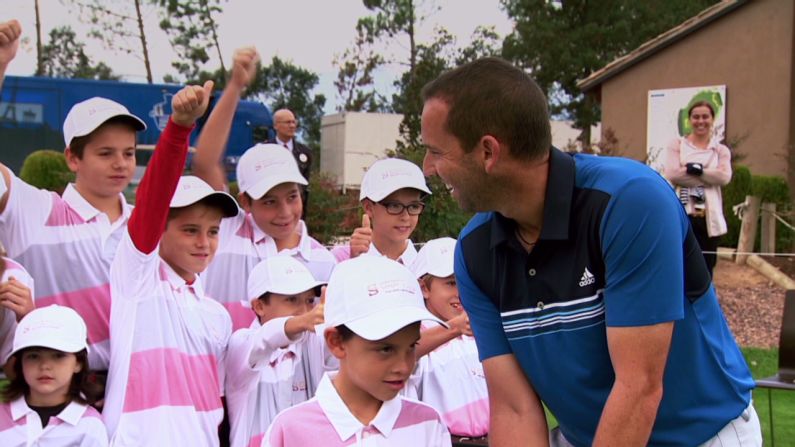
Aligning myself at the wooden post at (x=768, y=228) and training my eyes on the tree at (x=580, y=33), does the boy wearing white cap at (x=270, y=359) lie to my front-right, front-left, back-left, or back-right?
back-left

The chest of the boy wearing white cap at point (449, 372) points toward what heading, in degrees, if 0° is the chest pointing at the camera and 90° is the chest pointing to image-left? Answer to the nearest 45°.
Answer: approximately 315°

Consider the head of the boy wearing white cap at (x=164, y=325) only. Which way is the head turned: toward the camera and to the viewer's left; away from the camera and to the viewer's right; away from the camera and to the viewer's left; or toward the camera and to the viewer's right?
toward the camera and to the viewer's right

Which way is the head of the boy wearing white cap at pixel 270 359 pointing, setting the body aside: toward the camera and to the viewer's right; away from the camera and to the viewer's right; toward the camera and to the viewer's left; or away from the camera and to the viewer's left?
toward the camera and to the viewer's right

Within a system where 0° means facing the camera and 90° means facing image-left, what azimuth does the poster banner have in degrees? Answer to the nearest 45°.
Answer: approximately 0°

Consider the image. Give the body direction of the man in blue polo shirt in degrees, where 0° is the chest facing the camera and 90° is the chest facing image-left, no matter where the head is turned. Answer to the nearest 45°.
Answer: approximately 45°

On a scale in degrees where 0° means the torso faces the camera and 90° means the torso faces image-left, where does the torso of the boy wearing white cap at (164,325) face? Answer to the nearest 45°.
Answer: approximately 315°

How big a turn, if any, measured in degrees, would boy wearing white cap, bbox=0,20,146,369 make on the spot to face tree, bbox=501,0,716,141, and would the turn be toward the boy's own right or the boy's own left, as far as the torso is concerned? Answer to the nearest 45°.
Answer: approximately 90° to the boy's own left

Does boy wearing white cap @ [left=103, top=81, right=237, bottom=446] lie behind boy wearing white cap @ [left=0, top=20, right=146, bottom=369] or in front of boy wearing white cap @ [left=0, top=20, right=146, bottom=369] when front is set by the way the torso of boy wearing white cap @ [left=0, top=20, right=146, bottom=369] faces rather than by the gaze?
in front

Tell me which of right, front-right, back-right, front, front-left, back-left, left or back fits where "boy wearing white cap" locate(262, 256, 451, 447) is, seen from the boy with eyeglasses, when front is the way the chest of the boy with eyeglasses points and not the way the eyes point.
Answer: front-right

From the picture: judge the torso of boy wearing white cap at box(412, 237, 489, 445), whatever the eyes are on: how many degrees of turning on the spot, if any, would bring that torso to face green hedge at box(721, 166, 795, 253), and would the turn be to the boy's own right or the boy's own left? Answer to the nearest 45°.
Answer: approximately 90° to the boy's own left

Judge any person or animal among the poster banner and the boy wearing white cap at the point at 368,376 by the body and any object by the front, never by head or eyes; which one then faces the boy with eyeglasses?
the poster banner
